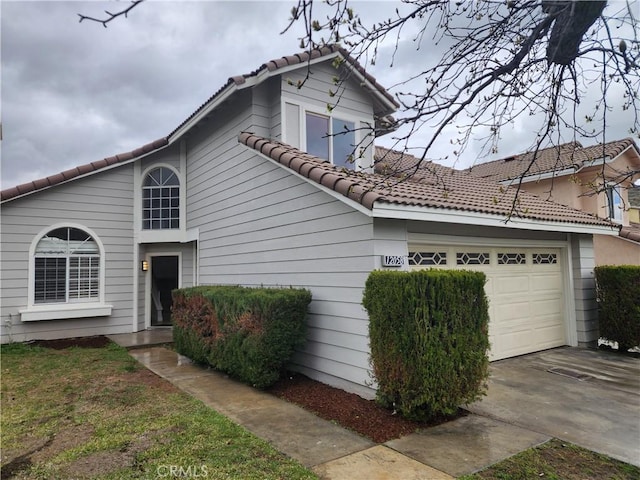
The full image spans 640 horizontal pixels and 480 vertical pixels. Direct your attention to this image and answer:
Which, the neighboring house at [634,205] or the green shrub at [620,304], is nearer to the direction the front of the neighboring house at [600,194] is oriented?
the green shrub

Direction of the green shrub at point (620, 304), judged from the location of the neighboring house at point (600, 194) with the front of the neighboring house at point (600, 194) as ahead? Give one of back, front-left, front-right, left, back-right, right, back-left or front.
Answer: front-right

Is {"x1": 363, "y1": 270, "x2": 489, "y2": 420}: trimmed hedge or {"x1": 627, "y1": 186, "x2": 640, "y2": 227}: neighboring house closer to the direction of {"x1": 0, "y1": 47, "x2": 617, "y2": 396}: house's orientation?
the trimmed hedge

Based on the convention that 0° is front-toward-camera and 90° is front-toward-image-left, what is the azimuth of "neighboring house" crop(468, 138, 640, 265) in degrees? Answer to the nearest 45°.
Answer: approximately 315°

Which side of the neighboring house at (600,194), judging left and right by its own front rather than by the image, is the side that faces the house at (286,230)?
right

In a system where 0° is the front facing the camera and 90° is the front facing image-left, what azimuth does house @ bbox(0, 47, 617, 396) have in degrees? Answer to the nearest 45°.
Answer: approximately 315°

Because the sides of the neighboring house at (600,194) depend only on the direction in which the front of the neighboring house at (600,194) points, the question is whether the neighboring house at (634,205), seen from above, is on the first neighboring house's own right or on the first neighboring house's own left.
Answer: on the first neighboring house's own left

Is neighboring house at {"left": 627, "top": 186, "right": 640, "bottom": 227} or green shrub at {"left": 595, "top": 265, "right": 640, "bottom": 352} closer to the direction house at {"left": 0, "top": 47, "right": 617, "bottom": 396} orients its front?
the green shrub
